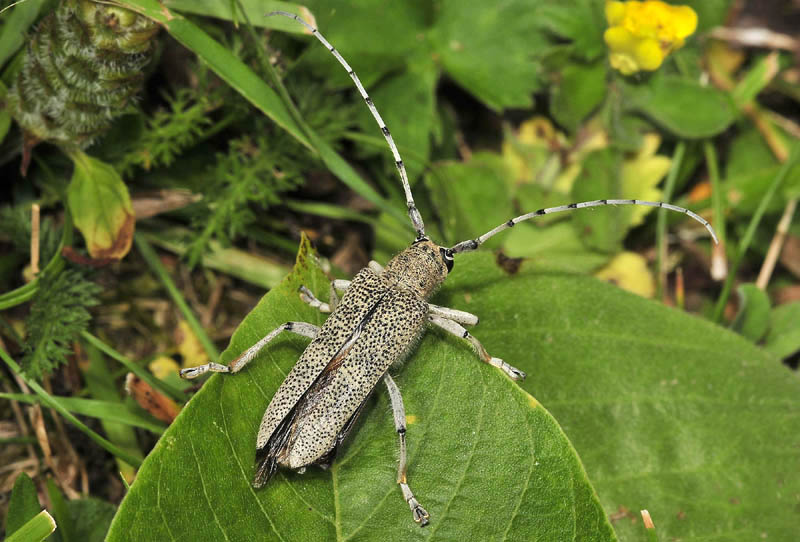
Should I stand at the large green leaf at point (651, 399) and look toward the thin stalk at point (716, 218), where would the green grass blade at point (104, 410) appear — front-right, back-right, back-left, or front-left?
back-left

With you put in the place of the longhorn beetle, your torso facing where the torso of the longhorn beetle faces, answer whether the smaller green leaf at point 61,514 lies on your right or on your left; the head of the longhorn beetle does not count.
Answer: on your left

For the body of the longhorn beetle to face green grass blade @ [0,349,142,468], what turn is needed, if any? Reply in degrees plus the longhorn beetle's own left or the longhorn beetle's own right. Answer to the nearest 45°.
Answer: approximately 135° to the longhorn beetle's own left

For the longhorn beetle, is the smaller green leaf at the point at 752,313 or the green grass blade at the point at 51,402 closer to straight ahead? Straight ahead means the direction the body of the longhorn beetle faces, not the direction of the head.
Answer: the smaller green leaf

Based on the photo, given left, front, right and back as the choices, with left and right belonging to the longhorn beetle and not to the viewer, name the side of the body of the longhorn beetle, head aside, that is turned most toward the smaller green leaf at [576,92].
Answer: front

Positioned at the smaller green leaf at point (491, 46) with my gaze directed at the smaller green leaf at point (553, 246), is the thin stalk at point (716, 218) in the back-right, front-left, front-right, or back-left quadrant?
front-left

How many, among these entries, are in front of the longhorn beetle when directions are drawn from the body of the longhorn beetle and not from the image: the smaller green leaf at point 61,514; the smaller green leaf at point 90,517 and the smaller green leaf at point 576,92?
1

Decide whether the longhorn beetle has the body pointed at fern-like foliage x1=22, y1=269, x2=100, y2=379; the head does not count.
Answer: no

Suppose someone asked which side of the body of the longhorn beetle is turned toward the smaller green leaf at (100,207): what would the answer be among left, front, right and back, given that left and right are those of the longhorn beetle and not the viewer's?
left

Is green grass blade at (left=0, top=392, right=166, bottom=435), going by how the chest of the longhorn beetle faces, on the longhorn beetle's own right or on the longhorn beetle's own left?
on the longhorn beetle's own left

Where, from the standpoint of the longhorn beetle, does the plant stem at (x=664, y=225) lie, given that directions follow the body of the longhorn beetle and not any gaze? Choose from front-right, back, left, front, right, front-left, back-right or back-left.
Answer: front

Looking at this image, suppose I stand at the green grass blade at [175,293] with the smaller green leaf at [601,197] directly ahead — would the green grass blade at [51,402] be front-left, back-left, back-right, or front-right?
back-right

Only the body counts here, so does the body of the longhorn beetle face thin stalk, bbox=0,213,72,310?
no

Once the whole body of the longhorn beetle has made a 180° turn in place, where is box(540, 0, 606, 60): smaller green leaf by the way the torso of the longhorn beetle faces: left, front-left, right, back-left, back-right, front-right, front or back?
back

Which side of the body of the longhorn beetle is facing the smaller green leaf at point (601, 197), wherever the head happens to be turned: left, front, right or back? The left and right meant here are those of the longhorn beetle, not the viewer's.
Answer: front

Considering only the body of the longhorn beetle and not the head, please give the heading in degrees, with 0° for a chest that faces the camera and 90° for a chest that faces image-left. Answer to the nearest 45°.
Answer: approximately 225°

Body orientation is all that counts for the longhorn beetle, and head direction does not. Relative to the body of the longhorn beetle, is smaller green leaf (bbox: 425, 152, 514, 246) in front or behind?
in front

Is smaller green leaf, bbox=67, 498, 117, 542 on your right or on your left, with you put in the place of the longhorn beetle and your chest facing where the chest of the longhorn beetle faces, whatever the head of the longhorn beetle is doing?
on your left

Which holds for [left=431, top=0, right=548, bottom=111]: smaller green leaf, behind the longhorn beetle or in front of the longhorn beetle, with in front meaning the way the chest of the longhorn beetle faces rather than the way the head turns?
in front
